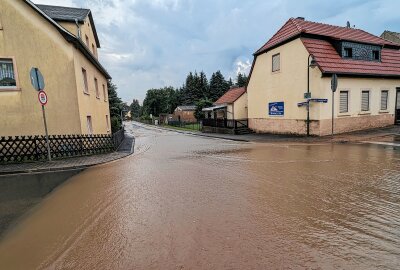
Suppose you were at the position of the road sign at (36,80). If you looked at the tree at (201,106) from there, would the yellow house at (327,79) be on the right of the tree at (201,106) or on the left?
right

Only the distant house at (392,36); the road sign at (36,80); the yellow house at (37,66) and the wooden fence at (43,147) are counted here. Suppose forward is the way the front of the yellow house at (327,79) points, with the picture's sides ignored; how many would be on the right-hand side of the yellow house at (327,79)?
3

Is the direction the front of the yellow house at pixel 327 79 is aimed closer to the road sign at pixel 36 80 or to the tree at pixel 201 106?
the road sign

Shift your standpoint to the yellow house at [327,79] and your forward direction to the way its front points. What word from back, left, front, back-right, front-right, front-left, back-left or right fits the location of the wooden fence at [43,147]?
right

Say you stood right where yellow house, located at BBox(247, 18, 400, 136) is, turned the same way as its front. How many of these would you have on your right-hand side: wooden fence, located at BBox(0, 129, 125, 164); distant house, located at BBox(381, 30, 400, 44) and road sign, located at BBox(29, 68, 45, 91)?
2

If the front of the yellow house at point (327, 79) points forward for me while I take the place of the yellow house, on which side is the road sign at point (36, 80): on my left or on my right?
on my right

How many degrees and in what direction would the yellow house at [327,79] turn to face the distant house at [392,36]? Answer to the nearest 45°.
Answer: approximately 135° to its left

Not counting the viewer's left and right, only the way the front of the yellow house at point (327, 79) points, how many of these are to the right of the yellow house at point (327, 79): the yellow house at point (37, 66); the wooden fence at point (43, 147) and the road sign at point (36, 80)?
3

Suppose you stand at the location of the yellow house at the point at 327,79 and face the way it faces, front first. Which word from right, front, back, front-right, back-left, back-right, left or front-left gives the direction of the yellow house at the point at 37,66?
right

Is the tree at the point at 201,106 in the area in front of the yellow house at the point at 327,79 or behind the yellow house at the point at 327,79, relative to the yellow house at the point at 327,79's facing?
behind
